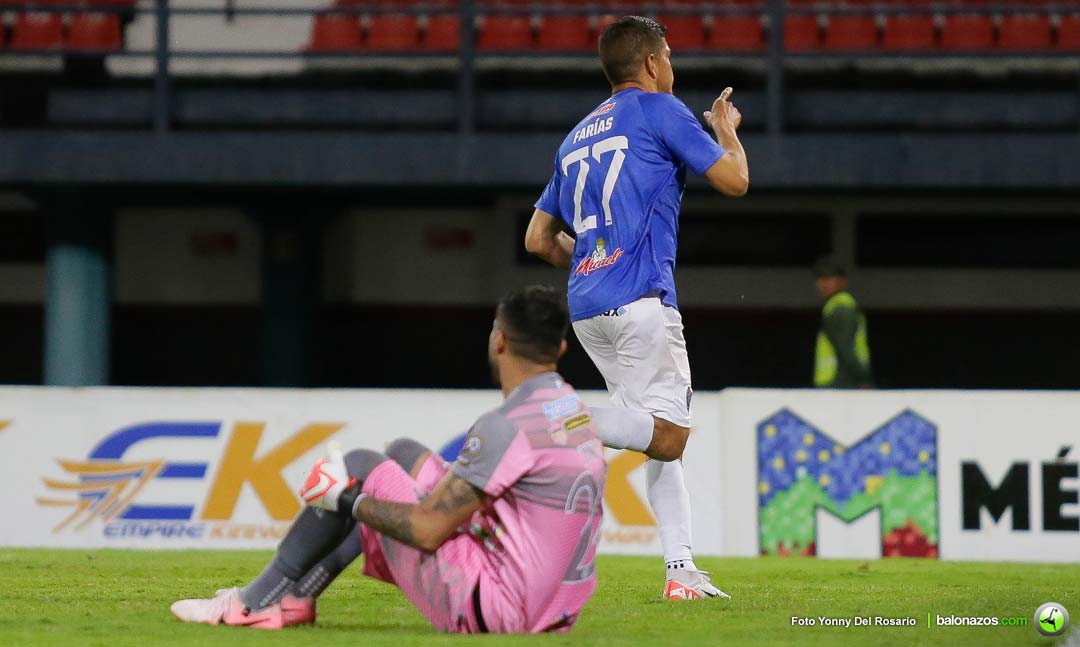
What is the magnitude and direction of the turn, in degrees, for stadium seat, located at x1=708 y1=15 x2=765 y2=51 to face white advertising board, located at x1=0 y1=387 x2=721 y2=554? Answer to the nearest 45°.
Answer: approximately 45° to its right

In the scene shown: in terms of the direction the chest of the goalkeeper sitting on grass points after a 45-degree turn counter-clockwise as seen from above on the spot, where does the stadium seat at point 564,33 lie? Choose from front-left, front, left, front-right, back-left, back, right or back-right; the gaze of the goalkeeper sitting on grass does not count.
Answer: right

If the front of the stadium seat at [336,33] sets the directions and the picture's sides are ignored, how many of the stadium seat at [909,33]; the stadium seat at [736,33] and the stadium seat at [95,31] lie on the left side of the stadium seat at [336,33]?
2

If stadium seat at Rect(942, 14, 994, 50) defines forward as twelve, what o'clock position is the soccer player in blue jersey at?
The soccer player in blue jersey is roughly at 12 o'clock from the stadium seat.

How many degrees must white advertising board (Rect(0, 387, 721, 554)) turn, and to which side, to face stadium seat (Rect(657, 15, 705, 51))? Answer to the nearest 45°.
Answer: approximately 135° to its left

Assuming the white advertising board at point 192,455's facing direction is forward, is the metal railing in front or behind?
behind

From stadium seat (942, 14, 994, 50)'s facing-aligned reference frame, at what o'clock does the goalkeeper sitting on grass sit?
The goalkeeper sitting on grass is roughly at 12 o'clock from the stadium seat.

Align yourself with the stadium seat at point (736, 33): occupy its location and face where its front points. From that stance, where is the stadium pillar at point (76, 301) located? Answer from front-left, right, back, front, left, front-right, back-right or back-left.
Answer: right

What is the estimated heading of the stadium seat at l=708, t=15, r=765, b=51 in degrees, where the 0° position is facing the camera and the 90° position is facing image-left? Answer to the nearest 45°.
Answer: approximately 0°

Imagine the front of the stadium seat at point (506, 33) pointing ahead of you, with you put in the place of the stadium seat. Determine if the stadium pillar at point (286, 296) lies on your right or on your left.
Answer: on your right

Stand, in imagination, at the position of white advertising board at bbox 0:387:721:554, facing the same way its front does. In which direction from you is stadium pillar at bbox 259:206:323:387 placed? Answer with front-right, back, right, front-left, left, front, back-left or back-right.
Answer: back

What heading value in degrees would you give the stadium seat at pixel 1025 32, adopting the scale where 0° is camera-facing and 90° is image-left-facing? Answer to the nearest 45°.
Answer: approximately 0°

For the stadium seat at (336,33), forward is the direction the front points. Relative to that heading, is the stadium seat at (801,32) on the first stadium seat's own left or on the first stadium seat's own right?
on the first stadium seat's own left

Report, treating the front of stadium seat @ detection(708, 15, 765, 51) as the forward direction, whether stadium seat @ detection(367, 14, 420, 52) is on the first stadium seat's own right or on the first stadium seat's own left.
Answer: on the first stadium seat's own right
